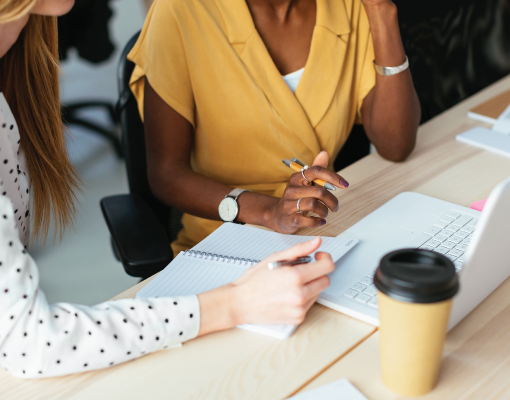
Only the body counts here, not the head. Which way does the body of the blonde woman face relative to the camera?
to the viewer's right

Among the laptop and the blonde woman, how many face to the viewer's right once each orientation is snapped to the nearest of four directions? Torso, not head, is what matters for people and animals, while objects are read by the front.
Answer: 1

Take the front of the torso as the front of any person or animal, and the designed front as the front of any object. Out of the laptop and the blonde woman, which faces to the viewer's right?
the blonde woman
